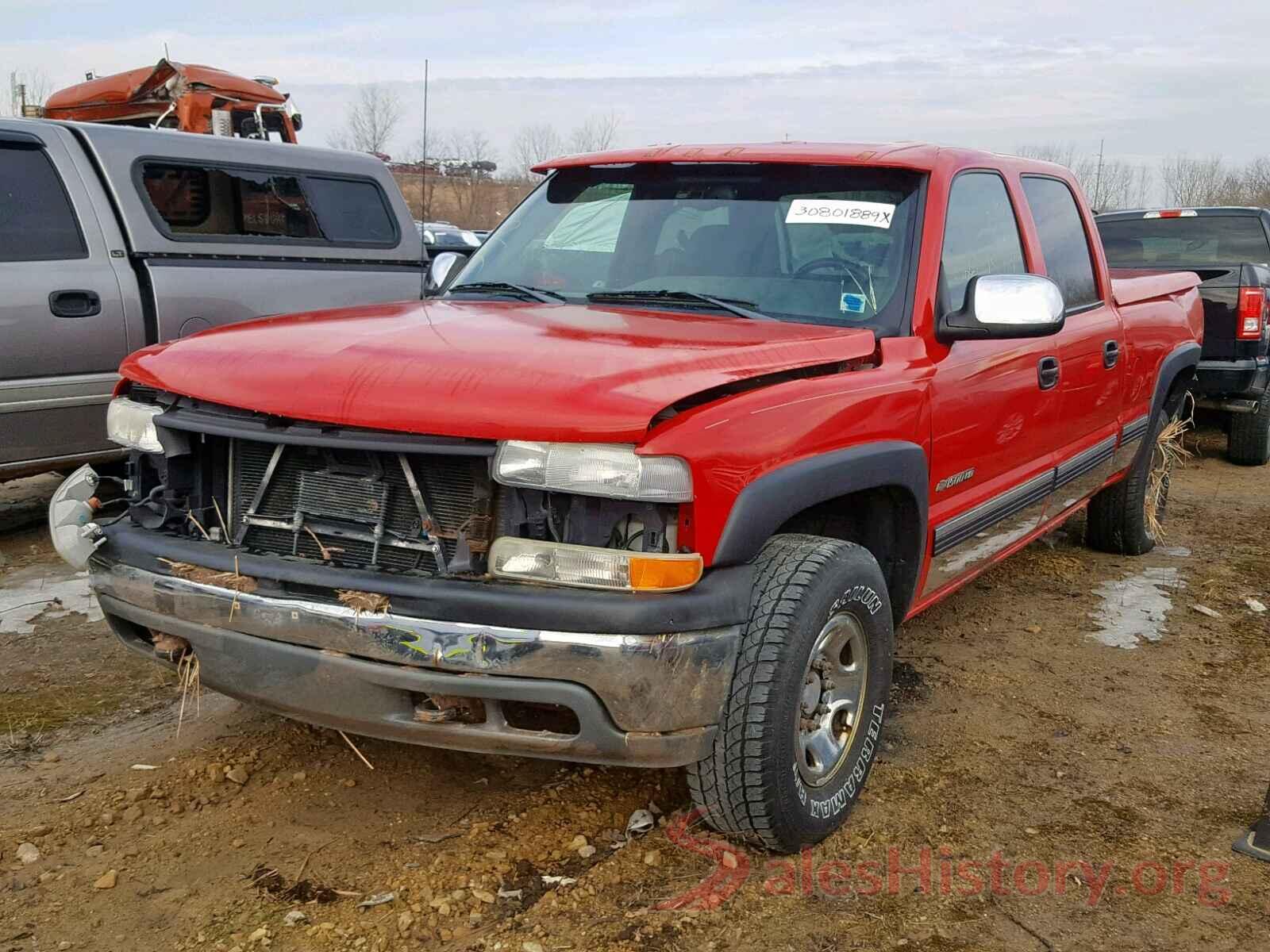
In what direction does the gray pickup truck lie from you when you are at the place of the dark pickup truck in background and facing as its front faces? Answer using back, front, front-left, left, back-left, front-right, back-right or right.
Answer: back-left

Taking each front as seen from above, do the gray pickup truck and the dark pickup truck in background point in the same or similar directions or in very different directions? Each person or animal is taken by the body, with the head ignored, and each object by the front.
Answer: very different directions

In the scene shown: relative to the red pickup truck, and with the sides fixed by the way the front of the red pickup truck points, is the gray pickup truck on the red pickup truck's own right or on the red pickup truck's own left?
on the red pickup truck's own right

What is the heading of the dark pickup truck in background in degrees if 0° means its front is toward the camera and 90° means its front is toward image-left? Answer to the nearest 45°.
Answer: approximately 180°

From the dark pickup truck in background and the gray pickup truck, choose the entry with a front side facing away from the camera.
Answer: the dark pickup truck in background

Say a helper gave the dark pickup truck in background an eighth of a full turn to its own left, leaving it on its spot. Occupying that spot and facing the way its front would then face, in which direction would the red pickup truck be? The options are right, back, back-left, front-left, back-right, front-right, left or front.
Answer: back-left

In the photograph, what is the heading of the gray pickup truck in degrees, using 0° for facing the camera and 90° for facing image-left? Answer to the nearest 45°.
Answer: approximately 45°

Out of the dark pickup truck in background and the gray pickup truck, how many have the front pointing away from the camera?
1

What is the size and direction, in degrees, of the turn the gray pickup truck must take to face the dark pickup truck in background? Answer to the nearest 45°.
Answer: approximately 135° to its left
